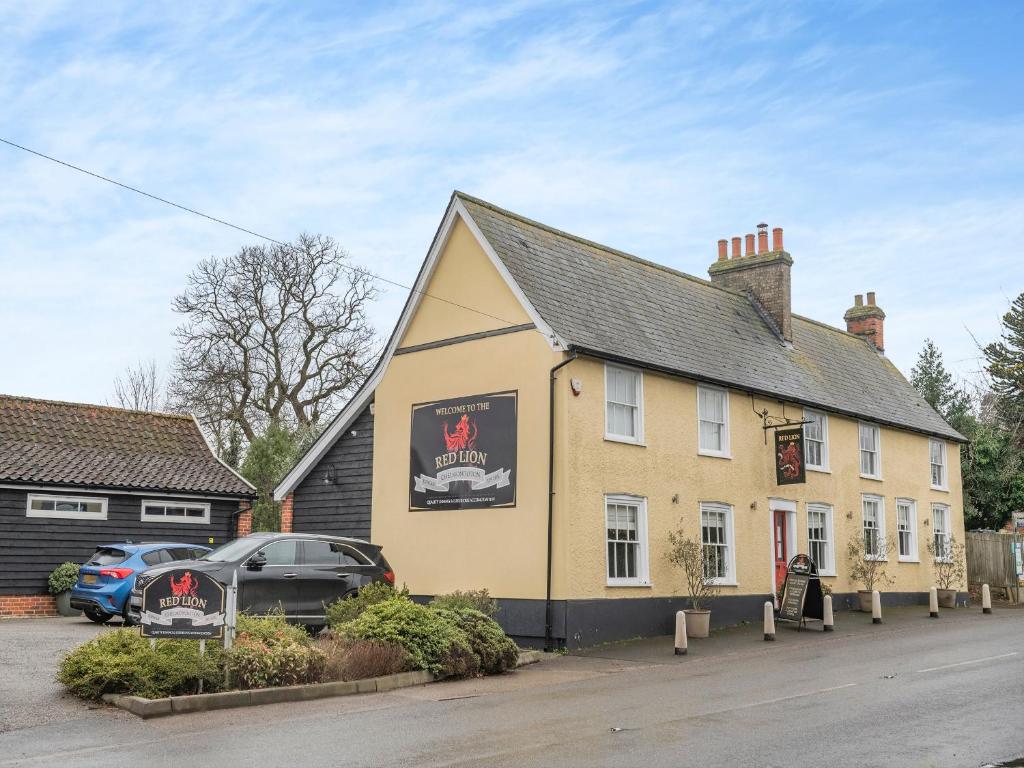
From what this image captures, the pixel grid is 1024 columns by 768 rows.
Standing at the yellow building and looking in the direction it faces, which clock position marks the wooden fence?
The wooden fence is roughly at 9 o'clock from the yellow building.

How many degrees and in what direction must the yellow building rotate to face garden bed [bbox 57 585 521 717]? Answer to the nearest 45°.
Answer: approximately 45° to its right

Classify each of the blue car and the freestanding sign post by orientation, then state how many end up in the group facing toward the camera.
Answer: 1

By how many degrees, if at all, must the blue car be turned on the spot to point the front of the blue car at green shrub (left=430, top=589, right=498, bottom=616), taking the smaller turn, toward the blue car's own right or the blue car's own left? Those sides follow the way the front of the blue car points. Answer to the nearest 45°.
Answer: approximately 90° to the blue car's own right

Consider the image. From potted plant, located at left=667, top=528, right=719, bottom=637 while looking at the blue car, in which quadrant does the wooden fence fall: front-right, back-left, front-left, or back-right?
back-right

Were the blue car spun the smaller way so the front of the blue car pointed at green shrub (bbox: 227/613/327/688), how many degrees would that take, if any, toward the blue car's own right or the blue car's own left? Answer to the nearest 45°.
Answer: approximately 135° to the blue car's own right

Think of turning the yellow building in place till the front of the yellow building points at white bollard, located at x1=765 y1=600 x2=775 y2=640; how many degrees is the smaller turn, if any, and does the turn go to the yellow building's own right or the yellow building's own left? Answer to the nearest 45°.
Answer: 0° — it already faces it

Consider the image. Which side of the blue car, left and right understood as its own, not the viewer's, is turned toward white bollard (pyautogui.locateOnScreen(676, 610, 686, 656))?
right

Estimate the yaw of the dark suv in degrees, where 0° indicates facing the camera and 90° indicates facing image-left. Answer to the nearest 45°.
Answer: approximately 45°

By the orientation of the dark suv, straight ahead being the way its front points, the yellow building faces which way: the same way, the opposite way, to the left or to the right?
to the left

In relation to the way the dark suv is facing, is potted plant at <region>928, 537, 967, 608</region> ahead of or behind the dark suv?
behind

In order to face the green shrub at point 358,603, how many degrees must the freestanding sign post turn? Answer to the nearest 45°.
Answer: approximately 135° to its left

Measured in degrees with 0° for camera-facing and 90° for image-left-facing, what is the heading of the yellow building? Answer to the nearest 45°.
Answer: approximately 315°

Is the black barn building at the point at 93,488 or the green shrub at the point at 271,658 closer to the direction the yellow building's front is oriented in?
the green shrub
